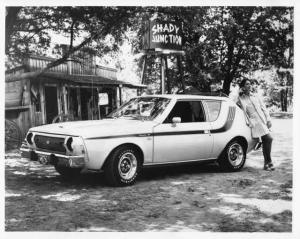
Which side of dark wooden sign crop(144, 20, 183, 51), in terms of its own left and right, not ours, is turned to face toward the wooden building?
right

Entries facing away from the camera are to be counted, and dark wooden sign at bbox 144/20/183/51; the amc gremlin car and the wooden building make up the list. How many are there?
0

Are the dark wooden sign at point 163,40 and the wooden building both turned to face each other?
no

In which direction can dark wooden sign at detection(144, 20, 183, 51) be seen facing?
toward the camera

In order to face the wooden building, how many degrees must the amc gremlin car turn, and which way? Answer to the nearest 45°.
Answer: approximately 90° to its right

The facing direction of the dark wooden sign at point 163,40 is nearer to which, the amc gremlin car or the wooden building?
the amc gremlin car

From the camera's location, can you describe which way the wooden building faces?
facing the viewer and to the right of the viewer

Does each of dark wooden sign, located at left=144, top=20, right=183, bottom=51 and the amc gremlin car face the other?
no

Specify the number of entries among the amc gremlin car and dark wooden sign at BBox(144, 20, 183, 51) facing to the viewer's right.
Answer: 0

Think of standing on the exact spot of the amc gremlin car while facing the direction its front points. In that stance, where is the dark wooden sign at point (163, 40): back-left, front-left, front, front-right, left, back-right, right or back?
back-right

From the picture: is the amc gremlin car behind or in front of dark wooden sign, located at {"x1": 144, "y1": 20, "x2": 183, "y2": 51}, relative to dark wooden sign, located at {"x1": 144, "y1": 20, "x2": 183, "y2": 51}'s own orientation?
in front

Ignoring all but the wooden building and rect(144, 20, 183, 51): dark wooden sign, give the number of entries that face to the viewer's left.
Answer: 0

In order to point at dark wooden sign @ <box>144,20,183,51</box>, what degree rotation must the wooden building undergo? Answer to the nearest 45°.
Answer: approximately 45° to its left

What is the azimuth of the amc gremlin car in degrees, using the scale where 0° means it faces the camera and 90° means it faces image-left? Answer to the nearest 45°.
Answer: approximately 45°

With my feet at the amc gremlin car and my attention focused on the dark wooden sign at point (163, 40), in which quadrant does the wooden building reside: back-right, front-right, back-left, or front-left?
front-left
